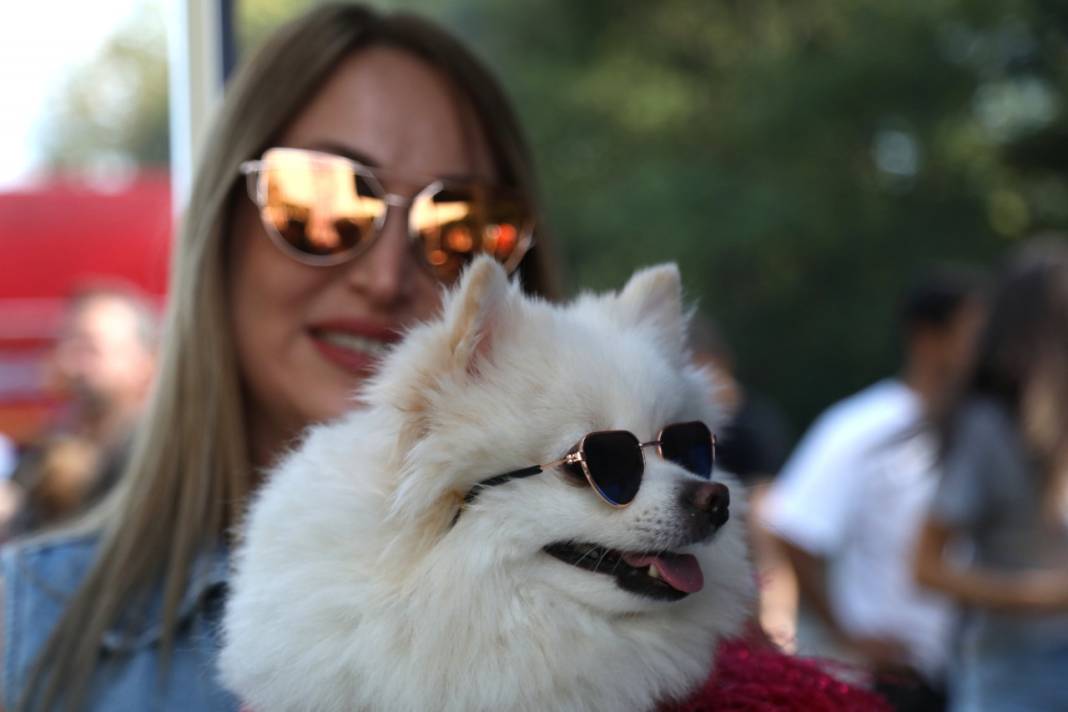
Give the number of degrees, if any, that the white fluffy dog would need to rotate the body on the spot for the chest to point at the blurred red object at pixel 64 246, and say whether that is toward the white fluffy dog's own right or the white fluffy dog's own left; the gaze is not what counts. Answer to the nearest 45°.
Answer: approximately 180°

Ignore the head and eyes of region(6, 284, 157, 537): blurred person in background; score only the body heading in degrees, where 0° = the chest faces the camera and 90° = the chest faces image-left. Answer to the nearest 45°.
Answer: approximately 45°

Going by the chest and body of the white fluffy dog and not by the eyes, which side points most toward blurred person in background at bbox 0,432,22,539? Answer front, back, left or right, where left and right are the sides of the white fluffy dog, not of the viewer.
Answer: back

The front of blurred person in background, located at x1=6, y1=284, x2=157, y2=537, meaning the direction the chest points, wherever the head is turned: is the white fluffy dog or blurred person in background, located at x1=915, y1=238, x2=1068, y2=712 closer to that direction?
the white fluffy dog

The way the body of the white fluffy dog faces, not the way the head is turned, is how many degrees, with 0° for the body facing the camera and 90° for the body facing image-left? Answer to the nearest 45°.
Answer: approximately 315°

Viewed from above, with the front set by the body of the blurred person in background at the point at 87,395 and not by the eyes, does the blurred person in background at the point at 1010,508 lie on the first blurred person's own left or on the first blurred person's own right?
on the first blurred person's own left

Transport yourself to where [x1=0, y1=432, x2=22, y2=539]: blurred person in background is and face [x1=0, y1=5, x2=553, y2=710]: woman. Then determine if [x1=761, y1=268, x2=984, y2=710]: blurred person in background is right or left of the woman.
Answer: left
